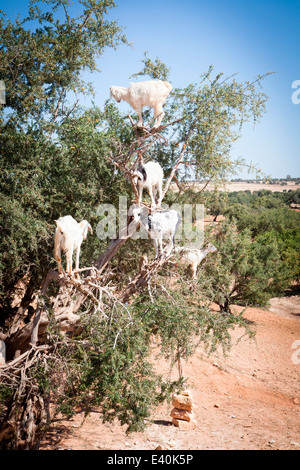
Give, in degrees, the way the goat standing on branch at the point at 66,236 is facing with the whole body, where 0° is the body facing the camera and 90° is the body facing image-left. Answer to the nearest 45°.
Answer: approximately 225°

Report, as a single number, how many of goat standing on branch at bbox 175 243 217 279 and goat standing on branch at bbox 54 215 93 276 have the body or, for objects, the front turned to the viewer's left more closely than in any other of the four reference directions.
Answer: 0

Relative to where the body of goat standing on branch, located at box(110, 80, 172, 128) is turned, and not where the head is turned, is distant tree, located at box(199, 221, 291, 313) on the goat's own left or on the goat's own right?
on the goat's own right

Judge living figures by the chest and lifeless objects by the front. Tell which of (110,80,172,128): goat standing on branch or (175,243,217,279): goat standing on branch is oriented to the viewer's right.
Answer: (175,243,217,279): goat standing on branch

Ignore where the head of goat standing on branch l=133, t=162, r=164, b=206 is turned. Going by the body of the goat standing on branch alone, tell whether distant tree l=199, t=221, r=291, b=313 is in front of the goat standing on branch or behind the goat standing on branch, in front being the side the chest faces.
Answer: behind

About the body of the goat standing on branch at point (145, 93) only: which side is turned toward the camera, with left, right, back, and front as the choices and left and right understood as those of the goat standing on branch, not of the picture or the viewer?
left

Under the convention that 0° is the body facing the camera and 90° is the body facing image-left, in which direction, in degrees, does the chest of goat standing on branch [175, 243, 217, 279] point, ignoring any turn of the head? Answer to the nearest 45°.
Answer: approximately 270°

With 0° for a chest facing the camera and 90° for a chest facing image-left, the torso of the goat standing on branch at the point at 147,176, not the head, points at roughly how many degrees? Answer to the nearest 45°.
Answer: approximately 45°
